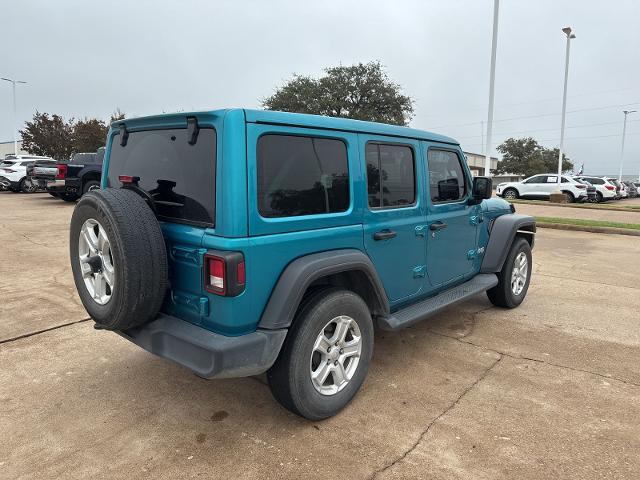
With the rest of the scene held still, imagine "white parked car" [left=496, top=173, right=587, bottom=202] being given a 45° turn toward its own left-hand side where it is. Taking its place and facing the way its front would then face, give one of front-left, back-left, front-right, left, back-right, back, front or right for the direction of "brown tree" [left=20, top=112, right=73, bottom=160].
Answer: front-right

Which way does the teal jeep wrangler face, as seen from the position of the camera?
facing away from the viewer and to the right of the viewer

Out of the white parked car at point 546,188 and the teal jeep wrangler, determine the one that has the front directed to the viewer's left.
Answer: the white parked car

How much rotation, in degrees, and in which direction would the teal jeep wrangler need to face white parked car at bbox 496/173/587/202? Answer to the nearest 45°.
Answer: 0° — it already faces it

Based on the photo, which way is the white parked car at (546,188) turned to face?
to the viewer's left

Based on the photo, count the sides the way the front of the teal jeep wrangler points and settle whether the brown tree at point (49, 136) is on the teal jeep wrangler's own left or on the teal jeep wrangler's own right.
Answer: on the teal jeep wrangler's own left

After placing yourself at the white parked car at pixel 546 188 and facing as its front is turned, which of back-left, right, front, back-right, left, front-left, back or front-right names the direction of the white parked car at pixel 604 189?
back-right

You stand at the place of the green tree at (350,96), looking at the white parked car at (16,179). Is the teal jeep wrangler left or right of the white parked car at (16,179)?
left

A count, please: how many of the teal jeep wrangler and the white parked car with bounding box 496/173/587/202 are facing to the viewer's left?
1

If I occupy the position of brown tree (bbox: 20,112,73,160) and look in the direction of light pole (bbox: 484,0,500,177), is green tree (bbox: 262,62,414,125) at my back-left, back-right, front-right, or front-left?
front-left
